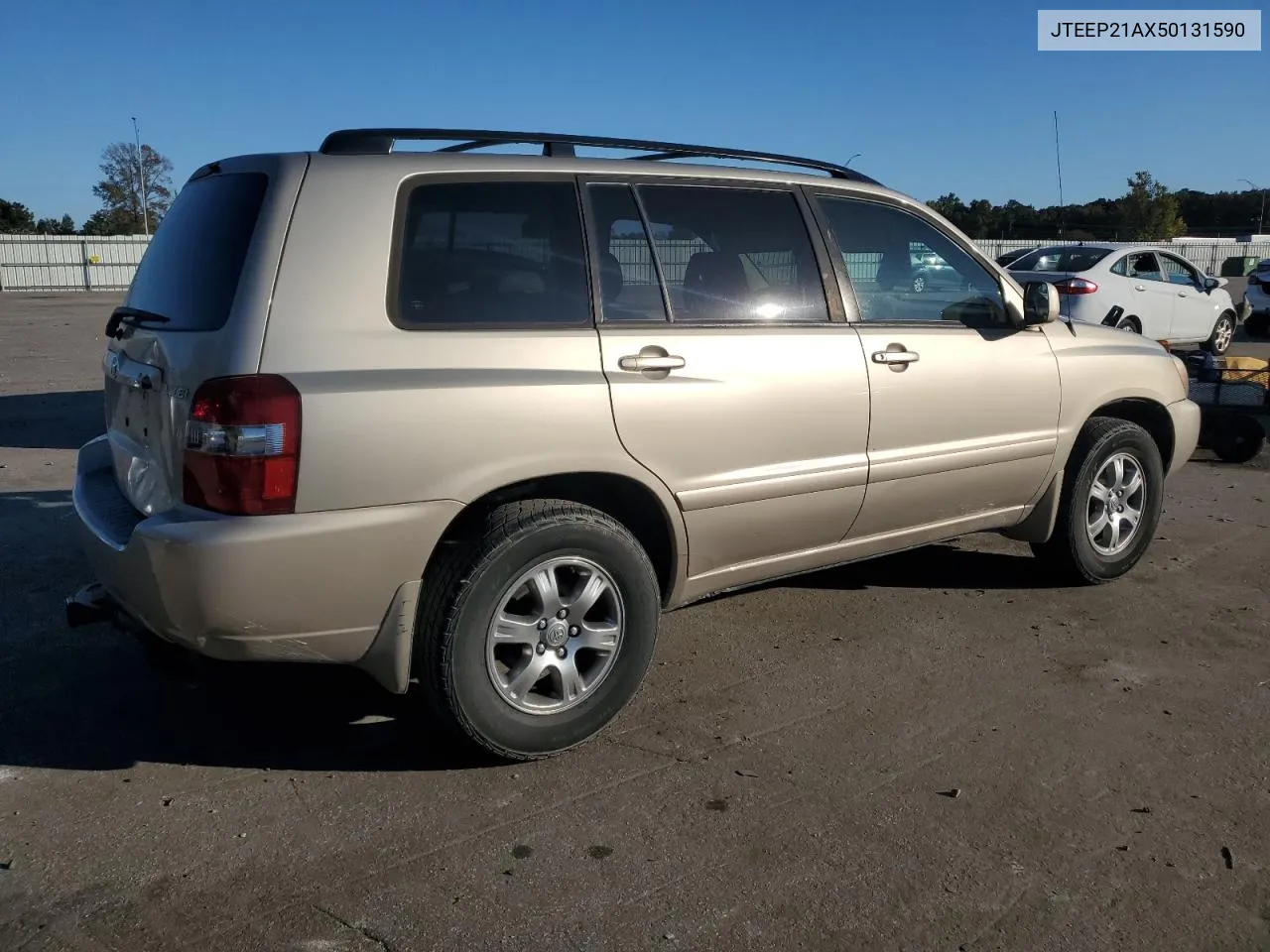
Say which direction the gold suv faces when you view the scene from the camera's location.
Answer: facing away from the viewer and to the right of the viewer

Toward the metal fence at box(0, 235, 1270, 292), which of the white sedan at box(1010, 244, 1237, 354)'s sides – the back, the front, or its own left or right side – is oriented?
left

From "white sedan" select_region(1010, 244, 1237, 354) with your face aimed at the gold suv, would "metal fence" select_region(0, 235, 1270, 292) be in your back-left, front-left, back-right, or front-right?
back-right

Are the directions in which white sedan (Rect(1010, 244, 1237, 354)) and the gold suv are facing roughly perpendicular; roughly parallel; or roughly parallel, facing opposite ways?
roughly parallel

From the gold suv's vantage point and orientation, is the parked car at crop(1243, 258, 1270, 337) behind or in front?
in front

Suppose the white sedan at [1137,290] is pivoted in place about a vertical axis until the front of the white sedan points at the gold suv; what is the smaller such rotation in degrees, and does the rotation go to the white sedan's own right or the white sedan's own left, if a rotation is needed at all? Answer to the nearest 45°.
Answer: approximately 135° to the white sedan's own right

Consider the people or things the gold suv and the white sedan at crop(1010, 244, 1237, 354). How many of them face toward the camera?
0

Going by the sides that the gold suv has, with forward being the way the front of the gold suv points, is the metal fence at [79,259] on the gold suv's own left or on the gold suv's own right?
on the gold suv's own left

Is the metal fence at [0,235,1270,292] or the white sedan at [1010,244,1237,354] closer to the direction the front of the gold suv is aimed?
the white sedan

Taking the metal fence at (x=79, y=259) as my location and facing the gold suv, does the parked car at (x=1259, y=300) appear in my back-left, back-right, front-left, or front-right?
front-left

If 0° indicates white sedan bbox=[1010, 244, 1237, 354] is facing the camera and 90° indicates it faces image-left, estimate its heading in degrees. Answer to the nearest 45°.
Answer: approximately 225°

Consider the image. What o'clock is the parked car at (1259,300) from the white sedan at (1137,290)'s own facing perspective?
The parked car is roughly at 11 o'clock from the white sedan.
